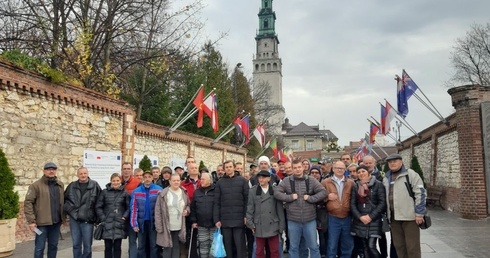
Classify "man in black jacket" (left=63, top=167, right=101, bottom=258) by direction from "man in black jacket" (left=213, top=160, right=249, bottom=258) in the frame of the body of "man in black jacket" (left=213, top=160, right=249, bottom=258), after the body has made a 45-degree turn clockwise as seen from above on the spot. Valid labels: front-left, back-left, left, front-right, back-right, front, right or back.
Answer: front-right

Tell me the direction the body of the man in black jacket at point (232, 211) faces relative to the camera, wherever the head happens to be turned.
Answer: toward the camera

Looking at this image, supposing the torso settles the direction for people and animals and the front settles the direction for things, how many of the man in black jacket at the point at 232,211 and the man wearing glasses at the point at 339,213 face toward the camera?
2

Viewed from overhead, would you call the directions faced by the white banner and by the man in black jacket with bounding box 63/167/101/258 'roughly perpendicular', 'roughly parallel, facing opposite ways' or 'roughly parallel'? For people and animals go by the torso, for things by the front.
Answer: roughly parallel

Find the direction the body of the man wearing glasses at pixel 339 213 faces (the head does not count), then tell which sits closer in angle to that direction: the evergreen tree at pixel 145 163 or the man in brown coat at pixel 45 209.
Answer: the man in brown coat

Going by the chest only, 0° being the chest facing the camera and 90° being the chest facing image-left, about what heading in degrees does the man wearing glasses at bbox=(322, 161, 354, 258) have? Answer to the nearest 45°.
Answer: approximately 0°

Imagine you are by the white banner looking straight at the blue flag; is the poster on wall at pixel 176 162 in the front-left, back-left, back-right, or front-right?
front-left

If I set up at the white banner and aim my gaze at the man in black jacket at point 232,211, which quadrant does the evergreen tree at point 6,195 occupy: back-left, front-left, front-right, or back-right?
front-right

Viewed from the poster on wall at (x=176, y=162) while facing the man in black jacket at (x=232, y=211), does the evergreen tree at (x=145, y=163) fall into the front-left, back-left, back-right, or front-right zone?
front-right

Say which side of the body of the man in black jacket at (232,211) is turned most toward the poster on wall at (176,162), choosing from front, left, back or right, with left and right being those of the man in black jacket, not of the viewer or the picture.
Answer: back

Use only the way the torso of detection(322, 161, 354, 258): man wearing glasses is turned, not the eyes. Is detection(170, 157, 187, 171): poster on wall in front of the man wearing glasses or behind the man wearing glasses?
behind

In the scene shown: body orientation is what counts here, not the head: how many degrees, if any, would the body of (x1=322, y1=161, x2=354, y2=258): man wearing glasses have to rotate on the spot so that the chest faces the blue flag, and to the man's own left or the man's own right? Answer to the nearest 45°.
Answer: approximately 180°

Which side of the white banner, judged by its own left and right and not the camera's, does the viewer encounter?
front

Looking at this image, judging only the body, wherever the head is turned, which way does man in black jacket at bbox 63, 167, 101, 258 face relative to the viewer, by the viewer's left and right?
facing the viewer

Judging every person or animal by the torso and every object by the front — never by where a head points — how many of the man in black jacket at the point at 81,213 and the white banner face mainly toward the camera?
2

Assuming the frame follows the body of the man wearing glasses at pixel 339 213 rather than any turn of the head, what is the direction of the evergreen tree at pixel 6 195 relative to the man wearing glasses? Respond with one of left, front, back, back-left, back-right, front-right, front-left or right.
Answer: right

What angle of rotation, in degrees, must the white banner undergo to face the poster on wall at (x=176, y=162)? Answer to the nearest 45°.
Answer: approximately 135° to its left

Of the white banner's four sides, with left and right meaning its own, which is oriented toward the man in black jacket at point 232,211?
front
